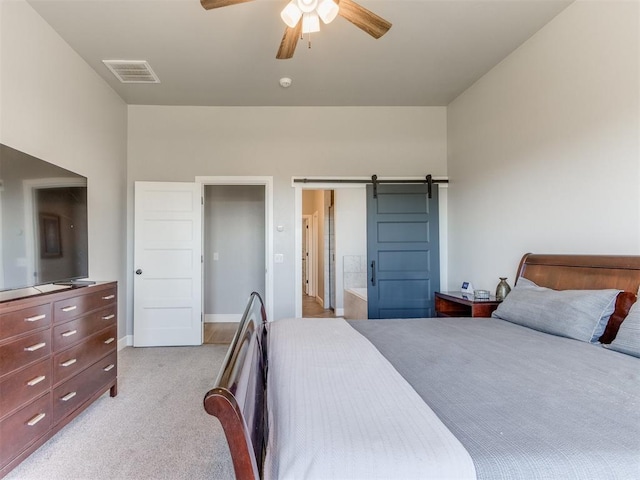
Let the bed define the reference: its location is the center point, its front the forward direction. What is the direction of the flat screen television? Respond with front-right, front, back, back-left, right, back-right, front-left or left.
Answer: front

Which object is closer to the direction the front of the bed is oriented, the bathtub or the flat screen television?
the flat screen television

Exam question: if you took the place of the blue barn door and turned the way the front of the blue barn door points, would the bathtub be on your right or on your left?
on your right

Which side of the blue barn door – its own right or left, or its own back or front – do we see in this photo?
front

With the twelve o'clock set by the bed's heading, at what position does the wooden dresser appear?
The wooden dresser is roughly at 12 o'clock from the bed.

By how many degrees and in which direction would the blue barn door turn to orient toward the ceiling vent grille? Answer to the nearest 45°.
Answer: approximately 45° to its right

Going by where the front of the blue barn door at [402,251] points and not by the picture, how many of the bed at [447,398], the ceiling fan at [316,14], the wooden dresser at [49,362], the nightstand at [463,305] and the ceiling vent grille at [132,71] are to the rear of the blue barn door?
0

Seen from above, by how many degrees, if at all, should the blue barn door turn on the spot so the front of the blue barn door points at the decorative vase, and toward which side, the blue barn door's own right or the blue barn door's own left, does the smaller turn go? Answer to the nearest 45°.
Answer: approximately 45° to the blue barn door's own left

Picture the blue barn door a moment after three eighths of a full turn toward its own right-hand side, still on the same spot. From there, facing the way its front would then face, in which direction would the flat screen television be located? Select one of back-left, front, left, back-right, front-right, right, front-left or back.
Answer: left

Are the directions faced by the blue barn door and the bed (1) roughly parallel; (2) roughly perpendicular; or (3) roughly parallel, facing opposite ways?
roughly perpendicular

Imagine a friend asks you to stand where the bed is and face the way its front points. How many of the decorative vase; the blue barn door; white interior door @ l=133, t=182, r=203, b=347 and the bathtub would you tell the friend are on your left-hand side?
0

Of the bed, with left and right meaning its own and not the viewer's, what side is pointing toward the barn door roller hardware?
right

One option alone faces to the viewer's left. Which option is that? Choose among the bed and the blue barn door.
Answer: the bed

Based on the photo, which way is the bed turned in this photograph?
to the viewer's left

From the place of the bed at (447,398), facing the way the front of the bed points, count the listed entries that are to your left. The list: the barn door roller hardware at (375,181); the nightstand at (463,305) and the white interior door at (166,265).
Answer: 0

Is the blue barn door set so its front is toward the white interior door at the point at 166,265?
no

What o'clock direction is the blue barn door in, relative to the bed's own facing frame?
The blue barn door is roughly at 3 o'clock from the bed.

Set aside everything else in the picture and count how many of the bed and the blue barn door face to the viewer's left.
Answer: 1

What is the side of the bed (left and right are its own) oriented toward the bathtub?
right
